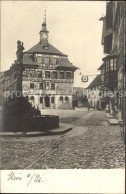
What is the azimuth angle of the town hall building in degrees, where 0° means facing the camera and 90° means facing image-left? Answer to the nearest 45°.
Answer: approximately 0°
